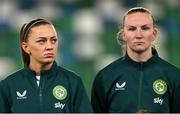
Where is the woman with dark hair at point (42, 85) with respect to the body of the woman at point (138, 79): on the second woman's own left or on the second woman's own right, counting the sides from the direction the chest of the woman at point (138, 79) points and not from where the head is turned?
on the second woman's own right

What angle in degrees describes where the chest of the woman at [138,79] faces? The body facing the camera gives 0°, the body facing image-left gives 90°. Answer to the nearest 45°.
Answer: approximately 0°

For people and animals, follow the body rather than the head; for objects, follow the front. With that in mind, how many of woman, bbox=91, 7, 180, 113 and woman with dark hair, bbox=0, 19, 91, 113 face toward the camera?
2

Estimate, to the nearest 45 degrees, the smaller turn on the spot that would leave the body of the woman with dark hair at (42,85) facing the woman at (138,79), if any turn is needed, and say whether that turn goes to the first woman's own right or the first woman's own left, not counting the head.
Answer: approximately 90° to the first woman's own left
